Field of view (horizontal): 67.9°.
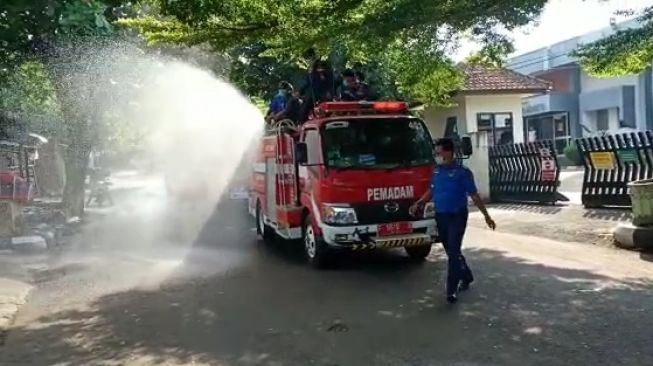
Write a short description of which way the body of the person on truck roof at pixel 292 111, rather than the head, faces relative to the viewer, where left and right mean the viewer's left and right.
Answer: facing to the left of the viewer

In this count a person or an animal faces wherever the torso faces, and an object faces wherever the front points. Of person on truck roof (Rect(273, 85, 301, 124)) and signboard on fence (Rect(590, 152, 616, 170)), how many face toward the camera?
1

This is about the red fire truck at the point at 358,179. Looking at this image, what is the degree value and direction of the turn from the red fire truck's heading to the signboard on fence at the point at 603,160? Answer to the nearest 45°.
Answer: approximately 90° to its left

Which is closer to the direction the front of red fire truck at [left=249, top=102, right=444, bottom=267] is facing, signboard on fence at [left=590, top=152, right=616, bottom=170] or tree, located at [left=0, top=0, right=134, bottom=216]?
the signboard on fence

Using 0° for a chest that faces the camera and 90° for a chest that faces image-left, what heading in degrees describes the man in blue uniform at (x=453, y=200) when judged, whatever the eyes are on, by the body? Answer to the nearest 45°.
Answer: approximately 45°

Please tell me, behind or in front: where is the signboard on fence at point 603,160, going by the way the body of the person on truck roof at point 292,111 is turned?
behind

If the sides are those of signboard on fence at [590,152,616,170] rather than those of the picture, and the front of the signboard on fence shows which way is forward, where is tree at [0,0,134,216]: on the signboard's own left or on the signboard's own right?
on the signboard's own right

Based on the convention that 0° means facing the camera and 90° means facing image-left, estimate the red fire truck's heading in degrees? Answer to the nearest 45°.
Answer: approximately 315°
